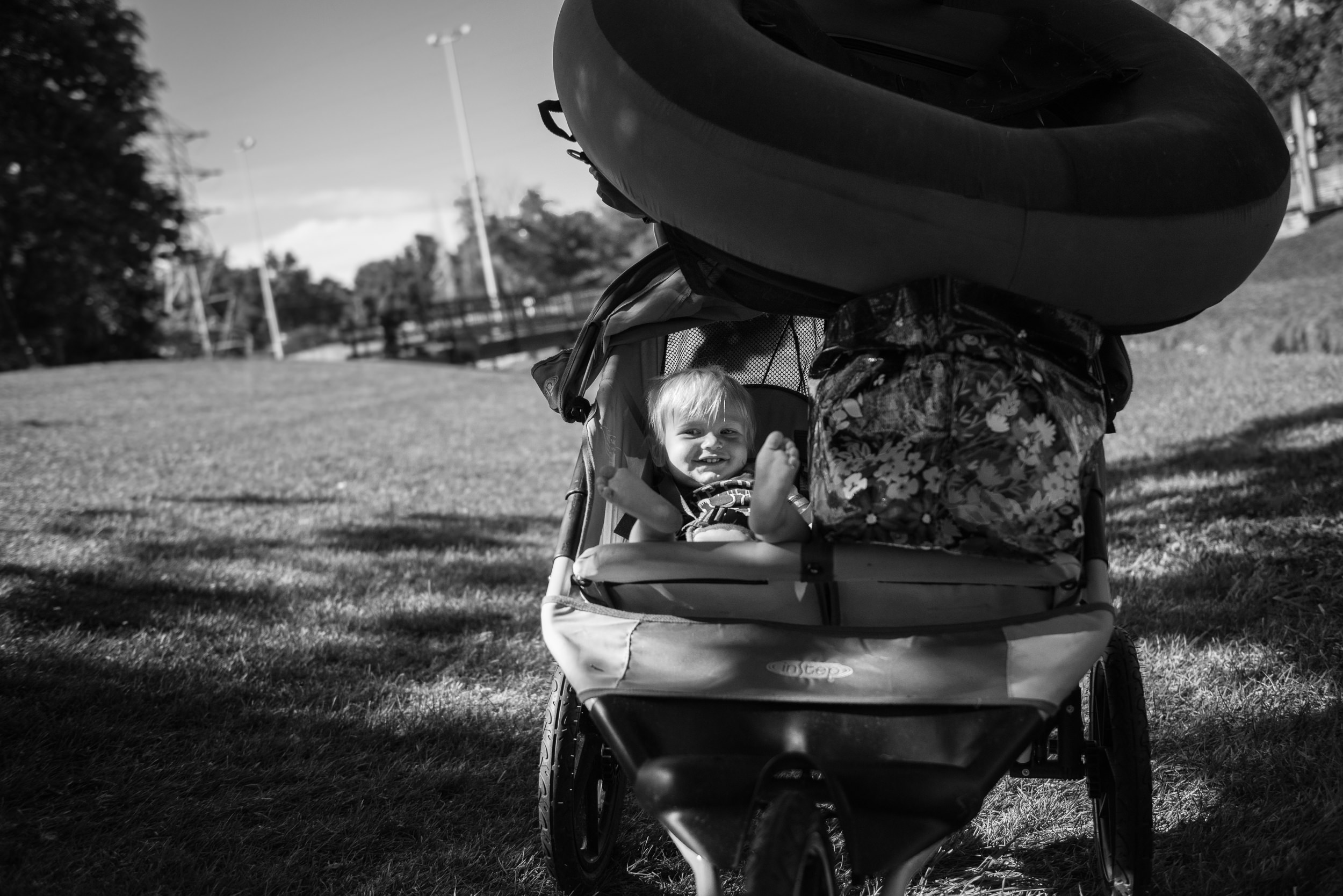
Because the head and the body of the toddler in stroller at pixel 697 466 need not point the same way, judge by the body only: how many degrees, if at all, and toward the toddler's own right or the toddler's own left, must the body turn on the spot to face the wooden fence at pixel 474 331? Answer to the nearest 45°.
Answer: approximately 180°

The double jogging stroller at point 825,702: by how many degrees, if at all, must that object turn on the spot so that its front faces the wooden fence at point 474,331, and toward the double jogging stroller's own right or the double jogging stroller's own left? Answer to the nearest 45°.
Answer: approximately 180°

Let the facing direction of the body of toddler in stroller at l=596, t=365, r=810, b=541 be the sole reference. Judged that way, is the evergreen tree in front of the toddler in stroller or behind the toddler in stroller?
behind

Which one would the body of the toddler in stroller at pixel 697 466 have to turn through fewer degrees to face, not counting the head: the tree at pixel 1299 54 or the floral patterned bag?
the floral patterned bag

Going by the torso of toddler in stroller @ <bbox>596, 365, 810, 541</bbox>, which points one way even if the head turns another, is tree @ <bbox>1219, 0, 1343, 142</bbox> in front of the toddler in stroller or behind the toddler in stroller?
behind

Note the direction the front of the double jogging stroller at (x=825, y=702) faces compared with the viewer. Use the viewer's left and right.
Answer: facing the viewer

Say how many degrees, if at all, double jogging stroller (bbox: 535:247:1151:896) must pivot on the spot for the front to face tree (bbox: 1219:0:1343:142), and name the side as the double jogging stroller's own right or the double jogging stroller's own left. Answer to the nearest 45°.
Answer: approximately 135° to the double jogging stroller's own left
